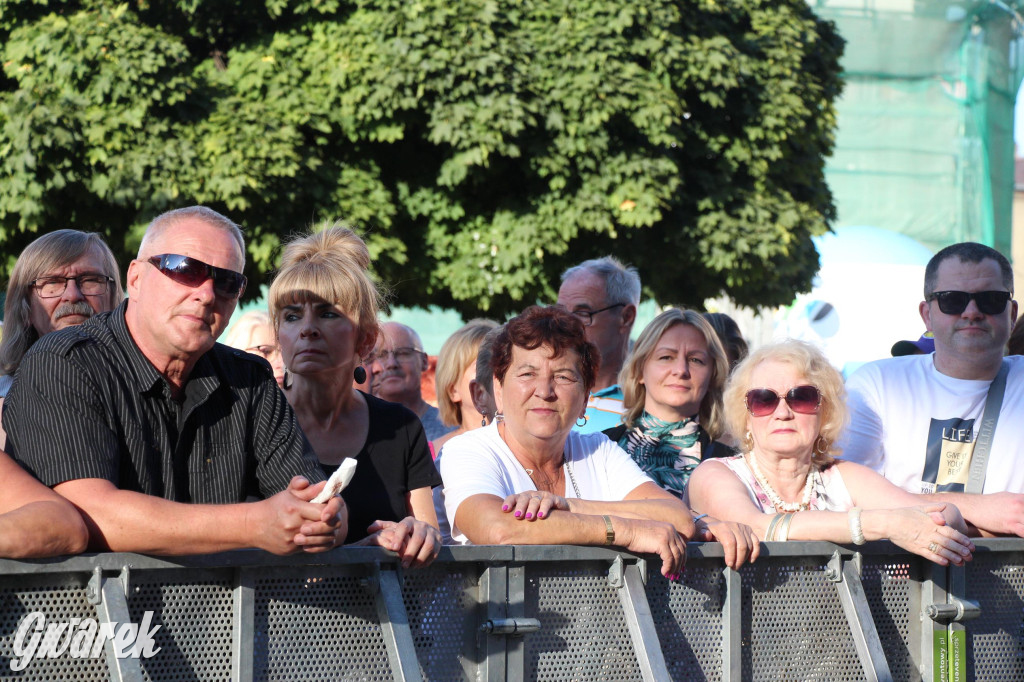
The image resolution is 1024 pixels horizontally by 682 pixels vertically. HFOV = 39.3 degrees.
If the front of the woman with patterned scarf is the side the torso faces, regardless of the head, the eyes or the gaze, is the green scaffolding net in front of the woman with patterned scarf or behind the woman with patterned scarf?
behind

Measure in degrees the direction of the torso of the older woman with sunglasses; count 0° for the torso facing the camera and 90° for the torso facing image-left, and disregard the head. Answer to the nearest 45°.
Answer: approximately 0°

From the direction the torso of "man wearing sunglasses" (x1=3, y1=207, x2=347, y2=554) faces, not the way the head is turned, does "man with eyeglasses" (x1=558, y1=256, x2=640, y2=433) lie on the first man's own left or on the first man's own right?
on the first man's own left

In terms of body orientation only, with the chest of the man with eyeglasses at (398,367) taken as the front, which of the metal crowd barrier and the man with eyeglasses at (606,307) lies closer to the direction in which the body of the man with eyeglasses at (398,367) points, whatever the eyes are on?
the metal crowd barrier

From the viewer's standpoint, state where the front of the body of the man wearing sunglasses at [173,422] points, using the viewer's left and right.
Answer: facing the viewer and to the right of the viewer

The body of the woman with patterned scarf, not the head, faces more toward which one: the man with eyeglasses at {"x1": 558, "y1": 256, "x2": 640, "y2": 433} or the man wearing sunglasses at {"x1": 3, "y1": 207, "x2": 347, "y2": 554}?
the man wearing sunglasses

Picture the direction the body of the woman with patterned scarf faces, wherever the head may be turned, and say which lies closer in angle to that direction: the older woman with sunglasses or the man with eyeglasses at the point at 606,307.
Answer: the older woman with sunglasses

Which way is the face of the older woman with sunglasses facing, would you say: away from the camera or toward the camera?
toward the camera

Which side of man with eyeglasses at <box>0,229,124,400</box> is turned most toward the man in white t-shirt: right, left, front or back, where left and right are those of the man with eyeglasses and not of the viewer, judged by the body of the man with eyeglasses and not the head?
left

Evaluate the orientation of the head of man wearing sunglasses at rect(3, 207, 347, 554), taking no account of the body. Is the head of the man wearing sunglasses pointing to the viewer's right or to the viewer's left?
to the viewer's right

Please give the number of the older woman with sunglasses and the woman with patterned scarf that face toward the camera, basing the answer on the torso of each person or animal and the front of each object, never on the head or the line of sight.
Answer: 2

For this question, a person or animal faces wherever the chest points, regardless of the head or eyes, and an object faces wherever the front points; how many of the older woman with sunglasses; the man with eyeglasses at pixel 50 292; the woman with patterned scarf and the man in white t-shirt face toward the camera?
4

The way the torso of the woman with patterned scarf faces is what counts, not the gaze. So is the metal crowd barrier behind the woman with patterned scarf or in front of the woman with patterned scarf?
in front

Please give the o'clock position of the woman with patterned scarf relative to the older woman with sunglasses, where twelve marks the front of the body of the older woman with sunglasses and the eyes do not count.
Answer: The woman with patterned scarf is roughly at 5 o'clock from the older woman with sunglasses.

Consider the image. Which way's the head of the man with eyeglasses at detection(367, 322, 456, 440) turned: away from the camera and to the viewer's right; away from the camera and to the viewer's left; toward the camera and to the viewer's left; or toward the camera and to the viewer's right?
toward the camera and to the viewer's left

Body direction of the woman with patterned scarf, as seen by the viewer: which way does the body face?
toward the camera

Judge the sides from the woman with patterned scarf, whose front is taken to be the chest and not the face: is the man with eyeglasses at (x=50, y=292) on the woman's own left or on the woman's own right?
on the woman's own right
